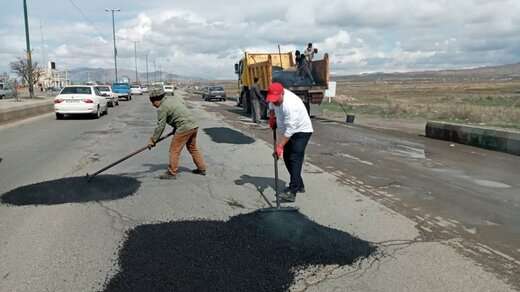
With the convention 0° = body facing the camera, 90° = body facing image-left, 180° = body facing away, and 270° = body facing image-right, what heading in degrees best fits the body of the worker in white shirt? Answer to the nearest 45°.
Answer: approximately 45°

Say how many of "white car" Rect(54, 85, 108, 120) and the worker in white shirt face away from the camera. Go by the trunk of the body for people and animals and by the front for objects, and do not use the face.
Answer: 1

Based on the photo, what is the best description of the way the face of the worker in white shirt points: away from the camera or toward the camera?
toward the camera

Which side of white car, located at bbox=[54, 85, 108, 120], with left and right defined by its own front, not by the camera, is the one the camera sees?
back

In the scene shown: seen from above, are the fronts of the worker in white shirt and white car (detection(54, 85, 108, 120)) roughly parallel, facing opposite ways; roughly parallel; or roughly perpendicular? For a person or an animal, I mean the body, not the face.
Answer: roughly perpendicular

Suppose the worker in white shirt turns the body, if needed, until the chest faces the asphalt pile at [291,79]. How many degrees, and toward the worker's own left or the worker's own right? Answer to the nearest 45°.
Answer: approximately 135° to the worker's own right

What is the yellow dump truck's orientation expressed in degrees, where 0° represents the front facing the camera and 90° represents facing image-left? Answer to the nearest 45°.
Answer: approximately 135°

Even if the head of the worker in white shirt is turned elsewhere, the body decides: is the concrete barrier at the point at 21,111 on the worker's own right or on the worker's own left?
on the worker's own right

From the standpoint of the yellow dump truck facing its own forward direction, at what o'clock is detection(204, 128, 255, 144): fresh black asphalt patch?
The fresh black asphalt patch is roughly at 8 o'clock from the yellow dump truck.

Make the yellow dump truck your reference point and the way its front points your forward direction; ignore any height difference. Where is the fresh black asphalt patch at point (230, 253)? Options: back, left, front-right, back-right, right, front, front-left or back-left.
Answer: back-left

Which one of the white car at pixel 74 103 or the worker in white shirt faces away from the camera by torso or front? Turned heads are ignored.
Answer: the white car

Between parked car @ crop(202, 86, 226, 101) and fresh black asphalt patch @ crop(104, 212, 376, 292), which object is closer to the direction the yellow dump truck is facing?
the parked car
